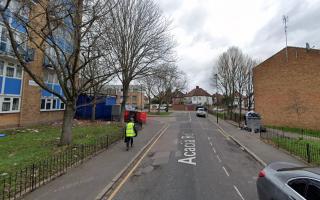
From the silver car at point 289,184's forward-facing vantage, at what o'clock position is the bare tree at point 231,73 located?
The bare tree is roughly at 7 o'clock from the silver car.

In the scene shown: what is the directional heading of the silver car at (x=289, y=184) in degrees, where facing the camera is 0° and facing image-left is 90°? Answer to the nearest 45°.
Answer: approximately 315°

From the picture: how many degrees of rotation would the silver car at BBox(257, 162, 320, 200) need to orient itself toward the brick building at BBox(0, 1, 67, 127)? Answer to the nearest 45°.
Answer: approximately 135° to its right

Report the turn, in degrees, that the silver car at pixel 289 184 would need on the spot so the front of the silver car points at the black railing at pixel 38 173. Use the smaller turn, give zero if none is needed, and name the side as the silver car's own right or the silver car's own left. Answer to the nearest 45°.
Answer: approximately 135° to the silver car's own right

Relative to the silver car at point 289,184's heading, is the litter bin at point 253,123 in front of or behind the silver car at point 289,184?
behind
